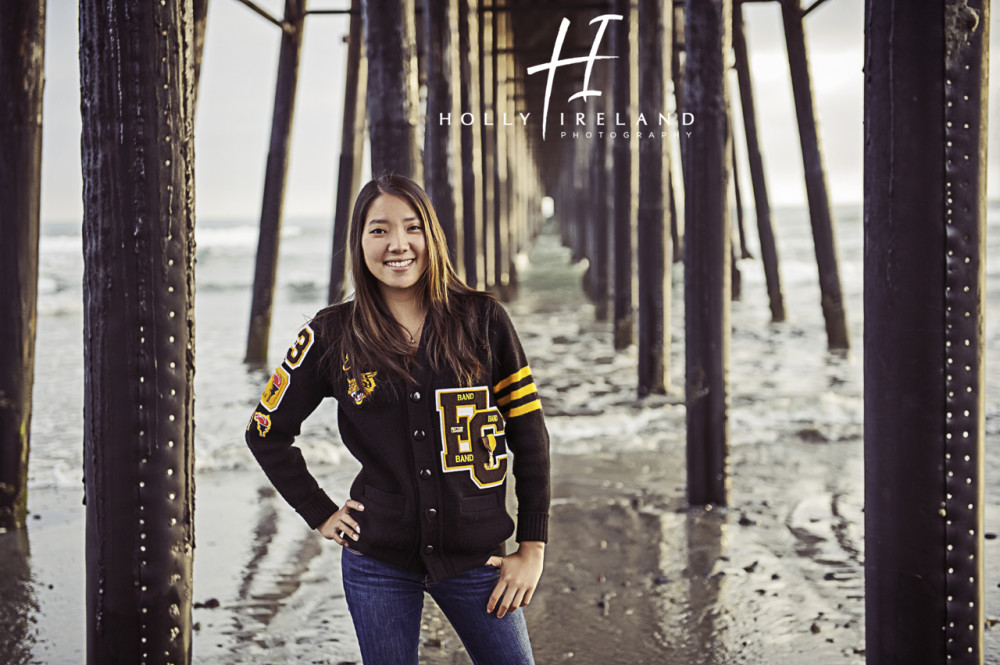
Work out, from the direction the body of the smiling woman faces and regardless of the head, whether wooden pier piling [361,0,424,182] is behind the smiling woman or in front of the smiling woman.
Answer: behind

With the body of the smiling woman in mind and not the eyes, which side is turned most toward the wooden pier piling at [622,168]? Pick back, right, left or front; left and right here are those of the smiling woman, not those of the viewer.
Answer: back

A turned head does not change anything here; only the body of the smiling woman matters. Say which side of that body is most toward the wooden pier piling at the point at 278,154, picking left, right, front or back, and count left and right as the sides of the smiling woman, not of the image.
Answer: back

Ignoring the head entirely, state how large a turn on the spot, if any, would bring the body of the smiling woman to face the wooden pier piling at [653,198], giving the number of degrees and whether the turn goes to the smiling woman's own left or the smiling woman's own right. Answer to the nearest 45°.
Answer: approximately 180°

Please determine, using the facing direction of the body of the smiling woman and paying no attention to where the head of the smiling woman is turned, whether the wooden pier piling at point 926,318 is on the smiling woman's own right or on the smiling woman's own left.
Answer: on the smiling woman's own left

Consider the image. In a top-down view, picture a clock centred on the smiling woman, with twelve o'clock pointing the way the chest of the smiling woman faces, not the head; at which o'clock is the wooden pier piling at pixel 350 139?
The wooden pier piling is roughly at 6 o'clock from the smiling woman.

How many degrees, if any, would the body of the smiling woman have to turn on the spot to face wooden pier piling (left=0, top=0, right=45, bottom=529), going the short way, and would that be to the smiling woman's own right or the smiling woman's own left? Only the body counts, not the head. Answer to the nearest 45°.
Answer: approximately 135° to the smiling woman's own right

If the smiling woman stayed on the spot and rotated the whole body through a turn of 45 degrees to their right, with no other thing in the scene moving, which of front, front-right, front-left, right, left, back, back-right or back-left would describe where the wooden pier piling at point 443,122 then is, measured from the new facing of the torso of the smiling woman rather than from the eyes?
back-right

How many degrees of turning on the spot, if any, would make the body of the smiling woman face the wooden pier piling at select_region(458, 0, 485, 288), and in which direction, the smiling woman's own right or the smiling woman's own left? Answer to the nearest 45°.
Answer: approximately 180°

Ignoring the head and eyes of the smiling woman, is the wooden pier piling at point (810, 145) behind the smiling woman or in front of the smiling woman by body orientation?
behind

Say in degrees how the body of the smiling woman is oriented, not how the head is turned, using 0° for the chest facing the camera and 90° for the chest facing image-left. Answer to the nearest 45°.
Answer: approximately 0°
